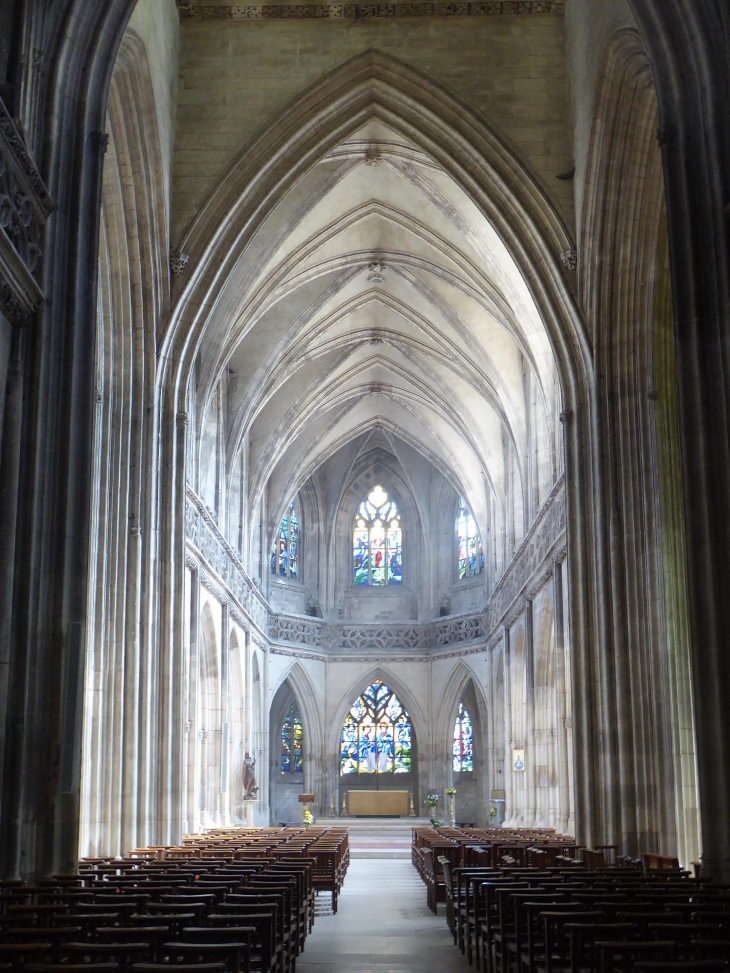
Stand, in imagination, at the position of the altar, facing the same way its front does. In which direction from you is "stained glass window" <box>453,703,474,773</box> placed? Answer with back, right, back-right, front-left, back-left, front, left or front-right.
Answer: back-left

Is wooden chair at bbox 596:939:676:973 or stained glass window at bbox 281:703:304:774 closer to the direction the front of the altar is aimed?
the wooden chair

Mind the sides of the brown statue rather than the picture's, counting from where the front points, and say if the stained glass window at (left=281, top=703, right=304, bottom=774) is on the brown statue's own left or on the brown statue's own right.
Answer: on the brown statue's own left

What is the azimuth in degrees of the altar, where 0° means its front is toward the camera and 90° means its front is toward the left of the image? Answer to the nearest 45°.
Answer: approximately 0°

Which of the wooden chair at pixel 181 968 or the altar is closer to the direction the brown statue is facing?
the wooden chair

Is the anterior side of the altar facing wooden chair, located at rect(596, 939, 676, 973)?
yes

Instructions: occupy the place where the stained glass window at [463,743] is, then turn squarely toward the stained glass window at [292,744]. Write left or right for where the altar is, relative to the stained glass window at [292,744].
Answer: left

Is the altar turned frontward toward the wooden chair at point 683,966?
yes

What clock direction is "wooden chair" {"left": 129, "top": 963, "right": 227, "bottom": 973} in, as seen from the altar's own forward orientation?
The wooden chair is roughly at 12 o'clock from the altar.

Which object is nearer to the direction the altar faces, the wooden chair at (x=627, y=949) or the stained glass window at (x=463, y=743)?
the wooden chair

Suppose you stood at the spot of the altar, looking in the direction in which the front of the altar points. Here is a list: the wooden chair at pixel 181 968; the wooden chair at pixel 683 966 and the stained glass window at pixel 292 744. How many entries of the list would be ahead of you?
2
